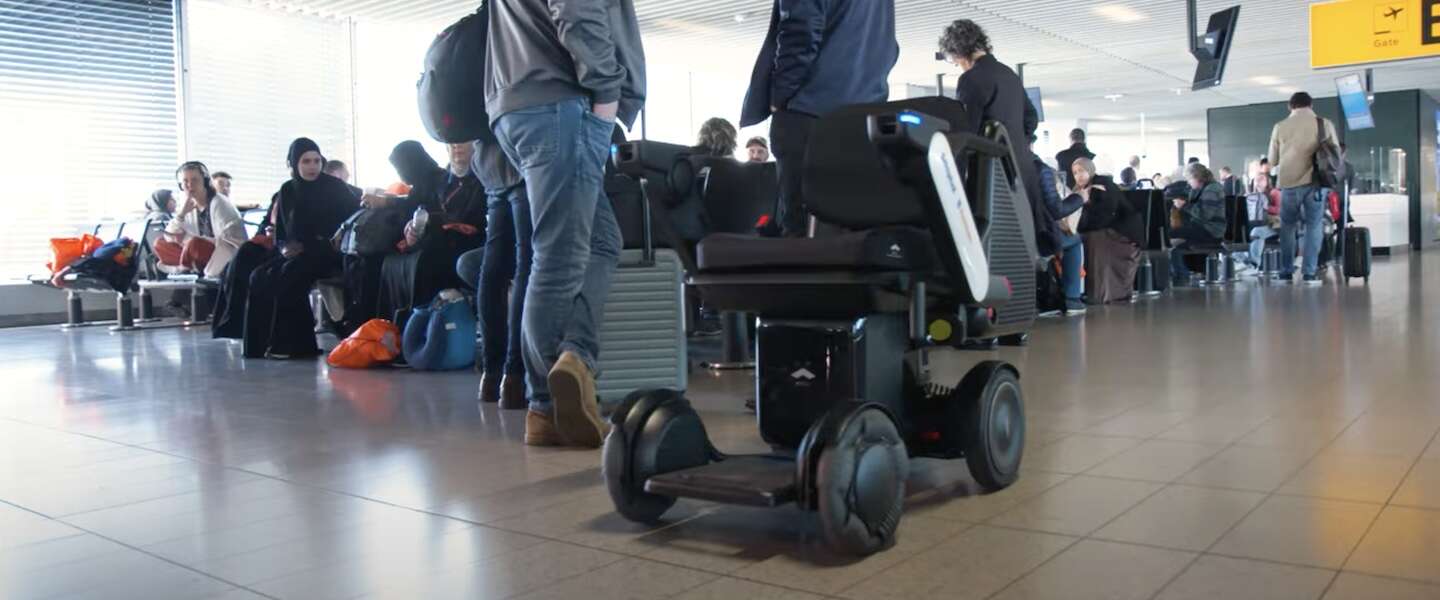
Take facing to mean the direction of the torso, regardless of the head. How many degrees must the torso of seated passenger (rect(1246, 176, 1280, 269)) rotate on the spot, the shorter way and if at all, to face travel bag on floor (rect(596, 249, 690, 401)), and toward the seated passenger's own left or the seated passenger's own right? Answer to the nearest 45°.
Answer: approximately 45° to the seated passenger's own left

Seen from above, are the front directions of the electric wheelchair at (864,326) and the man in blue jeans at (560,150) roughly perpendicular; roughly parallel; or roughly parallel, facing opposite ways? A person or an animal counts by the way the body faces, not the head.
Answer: roughly parallel, facing opposite ways

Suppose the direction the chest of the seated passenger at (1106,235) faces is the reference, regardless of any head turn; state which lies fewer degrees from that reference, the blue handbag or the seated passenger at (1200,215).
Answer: the blue handbag

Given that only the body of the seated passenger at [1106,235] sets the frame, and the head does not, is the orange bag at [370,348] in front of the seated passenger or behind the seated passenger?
in front

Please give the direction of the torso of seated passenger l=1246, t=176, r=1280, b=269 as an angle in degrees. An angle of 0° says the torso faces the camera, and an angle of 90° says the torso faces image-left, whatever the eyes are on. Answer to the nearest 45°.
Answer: approximately 45°

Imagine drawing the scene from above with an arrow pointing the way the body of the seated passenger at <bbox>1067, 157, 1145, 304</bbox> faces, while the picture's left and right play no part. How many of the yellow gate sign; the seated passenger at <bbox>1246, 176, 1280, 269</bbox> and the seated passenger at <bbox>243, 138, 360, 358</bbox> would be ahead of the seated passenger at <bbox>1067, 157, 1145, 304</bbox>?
1

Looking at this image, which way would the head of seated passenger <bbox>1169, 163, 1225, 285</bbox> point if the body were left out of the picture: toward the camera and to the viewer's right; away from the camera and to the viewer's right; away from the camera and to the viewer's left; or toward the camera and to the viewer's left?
toward the camera and to the viewer's left

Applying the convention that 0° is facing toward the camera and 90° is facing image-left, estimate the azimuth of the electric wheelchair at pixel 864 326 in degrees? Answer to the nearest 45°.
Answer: approximately 45°

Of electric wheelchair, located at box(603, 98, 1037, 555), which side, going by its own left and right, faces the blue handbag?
right

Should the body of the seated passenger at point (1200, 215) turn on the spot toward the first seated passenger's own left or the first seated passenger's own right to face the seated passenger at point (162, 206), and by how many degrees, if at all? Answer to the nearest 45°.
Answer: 0° — they already face them

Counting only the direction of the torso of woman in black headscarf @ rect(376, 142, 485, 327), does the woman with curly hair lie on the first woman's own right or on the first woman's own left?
on the first woman's own left

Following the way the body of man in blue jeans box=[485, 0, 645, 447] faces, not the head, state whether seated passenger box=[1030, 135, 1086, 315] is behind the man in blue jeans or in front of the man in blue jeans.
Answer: in front

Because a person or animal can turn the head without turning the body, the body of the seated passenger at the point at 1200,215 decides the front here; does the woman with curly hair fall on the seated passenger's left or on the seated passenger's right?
on the seated passenger's left
